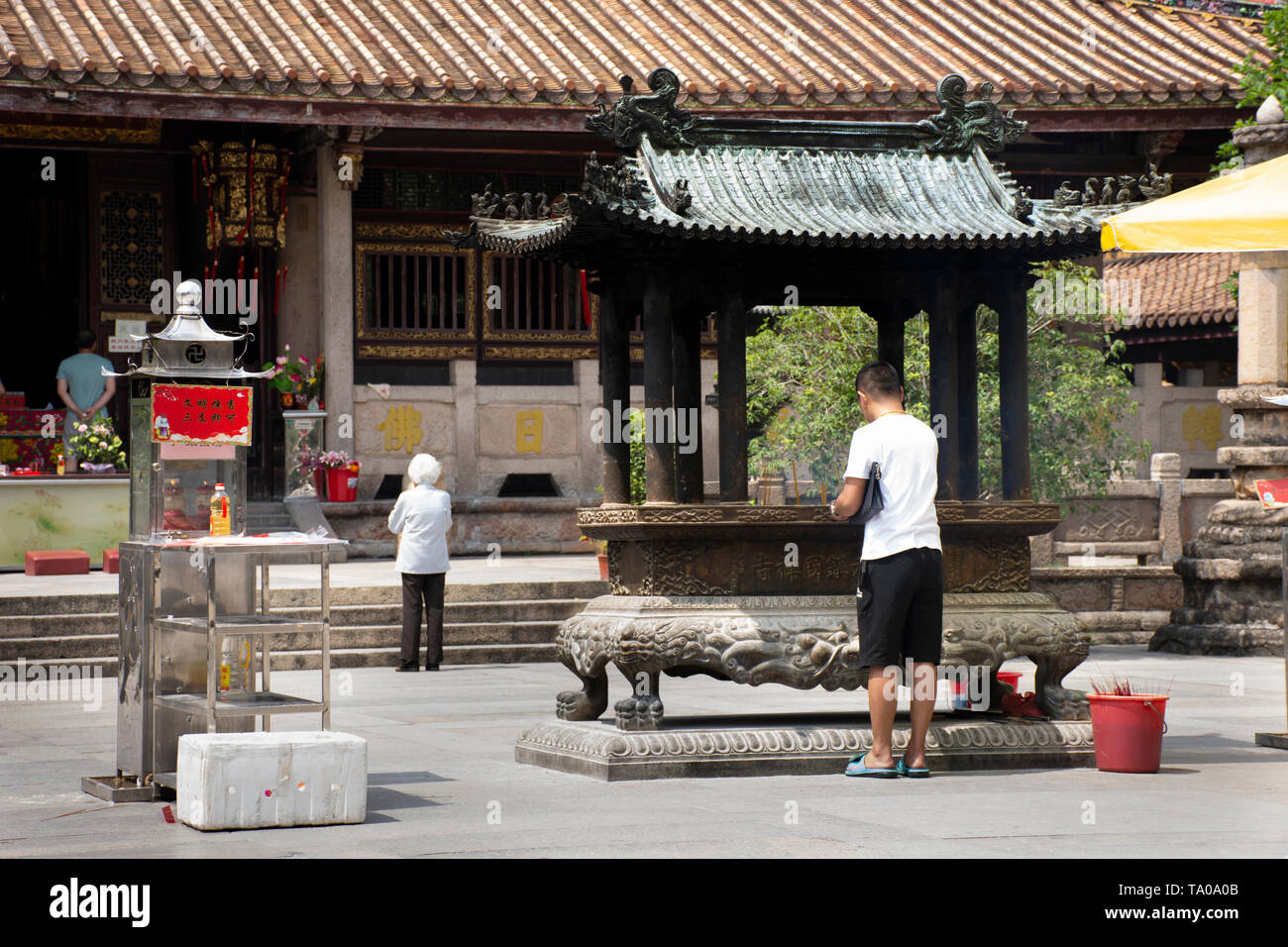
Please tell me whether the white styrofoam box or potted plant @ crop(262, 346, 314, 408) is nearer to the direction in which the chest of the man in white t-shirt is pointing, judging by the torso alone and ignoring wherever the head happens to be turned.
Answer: the potted plant

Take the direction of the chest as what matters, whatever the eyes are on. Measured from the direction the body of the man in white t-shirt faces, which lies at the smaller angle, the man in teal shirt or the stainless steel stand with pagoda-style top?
the man in teal shirt

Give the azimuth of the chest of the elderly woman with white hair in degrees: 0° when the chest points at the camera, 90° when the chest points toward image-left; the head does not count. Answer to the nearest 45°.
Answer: approximately 180°

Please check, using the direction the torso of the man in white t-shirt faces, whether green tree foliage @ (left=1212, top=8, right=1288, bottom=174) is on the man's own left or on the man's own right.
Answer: on the man's own right

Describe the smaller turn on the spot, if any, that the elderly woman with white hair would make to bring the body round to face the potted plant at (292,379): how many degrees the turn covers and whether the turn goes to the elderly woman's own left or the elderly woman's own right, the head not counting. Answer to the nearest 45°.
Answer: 0° — they already face it

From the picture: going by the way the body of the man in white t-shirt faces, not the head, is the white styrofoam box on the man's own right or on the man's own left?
on the man's own left

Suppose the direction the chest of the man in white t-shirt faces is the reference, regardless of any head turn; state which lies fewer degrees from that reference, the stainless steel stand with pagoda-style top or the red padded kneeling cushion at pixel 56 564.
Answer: the red padded kneeling cushion

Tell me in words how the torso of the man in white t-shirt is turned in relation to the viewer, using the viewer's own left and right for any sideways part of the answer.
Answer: facing away from the viewer and to the left of the viewer

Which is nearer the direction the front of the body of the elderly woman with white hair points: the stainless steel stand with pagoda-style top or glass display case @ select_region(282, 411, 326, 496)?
the glass display case

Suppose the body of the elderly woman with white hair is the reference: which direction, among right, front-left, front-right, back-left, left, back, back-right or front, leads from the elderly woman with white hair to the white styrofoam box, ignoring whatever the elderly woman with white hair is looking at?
back

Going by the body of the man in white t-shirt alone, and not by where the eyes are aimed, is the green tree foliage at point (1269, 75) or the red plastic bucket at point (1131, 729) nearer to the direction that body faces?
the green tree foliage

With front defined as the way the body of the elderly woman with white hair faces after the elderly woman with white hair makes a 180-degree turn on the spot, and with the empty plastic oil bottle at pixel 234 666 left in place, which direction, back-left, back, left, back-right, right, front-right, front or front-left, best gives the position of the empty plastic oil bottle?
front

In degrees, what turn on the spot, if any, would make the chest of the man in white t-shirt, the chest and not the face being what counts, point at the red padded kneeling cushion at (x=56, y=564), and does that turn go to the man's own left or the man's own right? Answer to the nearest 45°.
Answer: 0° — they already face it
